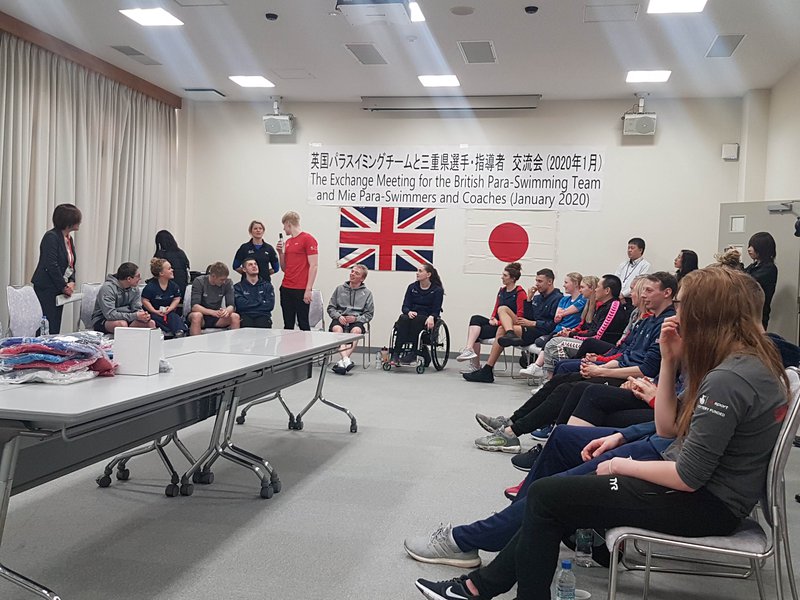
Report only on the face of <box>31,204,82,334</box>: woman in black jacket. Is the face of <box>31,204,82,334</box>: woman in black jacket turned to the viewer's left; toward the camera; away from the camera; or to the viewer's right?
to the viewer's right

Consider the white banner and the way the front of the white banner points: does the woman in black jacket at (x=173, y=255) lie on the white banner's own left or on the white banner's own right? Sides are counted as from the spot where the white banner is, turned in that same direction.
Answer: on the white banner's own right

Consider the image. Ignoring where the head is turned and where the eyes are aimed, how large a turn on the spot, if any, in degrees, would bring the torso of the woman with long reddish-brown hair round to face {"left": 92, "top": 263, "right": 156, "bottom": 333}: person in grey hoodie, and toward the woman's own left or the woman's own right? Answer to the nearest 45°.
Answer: approximately 45° to the woman's own right

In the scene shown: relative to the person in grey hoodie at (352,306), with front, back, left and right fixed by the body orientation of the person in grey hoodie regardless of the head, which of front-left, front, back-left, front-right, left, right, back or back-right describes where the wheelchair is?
left

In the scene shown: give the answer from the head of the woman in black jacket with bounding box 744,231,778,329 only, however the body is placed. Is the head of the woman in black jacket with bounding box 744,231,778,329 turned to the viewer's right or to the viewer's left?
to the viewer's left

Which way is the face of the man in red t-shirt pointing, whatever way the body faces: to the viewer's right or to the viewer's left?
to the viewer's left

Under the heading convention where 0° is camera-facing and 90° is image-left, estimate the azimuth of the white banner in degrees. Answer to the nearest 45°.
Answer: approximately 0°

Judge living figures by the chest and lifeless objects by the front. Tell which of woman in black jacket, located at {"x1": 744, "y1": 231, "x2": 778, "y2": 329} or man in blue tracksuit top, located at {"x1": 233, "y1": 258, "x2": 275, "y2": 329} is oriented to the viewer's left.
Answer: the woman in black jacket

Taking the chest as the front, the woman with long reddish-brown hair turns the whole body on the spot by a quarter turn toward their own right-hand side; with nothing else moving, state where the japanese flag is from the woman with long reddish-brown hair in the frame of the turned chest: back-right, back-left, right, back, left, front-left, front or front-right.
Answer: front

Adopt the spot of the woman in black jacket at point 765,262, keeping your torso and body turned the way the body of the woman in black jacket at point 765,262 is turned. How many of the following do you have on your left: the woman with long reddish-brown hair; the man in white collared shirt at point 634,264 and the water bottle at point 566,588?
2

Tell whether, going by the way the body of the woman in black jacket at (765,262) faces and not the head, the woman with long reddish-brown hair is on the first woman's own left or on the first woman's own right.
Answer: on the first woman's own left

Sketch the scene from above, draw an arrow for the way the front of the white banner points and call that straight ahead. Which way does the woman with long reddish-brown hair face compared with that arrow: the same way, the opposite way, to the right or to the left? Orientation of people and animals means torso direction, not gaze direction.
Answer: to the right

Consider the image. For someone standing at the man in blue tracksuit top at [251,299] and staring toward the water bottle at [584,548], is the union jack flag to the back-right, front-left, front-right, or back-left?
back-left

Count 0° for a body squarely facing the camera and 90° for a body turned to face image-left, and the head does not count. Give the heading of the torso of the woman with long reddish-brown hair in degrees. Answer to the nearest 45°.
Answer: approximately 90°
